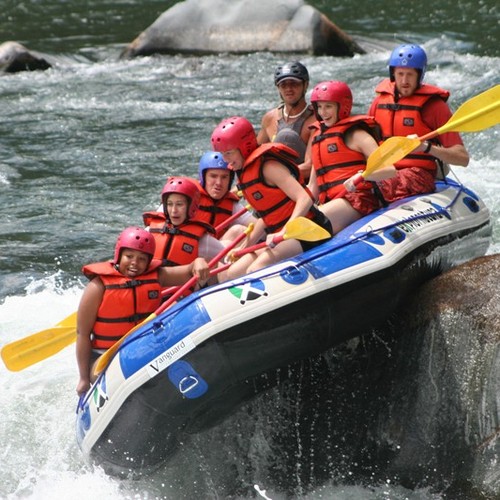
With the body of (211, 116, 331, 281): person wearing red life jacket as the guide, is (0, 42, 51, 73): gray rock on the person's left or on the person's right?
on the person's right

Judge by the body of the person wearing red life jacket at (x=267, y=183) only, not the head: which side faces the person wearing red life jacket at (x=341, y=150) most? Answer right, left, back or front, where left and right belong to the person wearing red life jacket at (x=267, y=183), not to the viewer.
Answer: back

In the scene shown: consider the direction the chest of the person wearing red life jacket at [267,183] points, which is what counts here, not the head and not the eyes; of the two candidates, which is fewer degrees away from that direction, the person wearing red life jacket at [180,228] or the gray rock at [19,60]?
the person wearing red life jacket

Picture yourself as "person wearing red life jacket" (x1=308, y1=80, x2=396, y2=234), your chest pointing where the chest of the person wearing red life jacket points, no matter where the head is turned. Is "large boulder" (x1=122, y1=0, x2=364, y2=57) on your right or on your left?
on your right

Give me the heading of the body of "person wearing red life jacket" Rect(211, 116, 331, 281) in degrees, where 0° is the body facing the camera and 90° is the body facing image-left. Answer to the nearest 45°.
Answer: approximately 45°

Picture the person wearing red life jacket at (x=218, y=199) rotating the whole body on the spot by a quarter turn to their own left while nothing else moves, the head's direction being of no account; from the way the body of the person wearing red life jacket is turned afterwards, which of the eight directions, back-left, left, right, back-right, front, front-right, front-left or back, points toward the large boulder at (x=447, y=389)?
front-right

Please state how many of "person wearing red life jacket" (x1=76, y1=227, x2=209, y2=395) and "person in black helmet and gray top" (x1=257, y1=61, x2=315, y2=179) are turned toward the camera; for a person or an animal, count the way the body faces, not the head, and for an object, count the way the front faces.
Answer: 2
